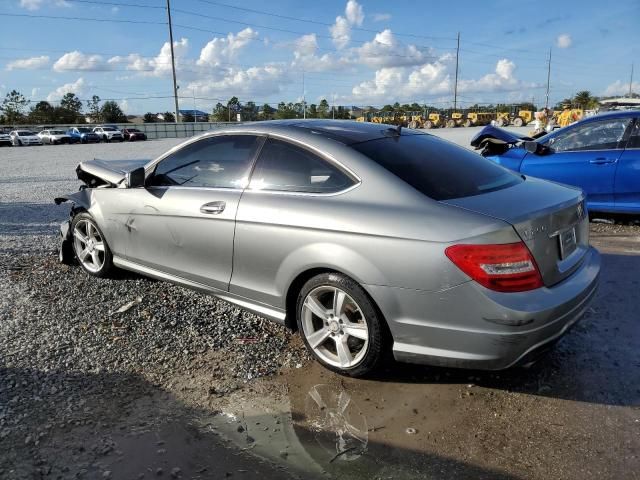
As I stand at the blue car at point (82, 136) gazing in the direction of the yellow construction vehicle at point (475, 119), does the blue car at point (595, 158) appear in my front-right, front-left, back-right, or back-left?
front-right

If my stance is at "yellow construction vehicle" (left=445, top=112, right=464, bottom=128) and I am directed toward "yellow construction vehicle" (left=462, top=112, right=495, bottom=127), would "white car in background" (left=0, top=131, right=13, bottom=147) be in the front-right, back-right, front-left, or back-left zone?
back-right

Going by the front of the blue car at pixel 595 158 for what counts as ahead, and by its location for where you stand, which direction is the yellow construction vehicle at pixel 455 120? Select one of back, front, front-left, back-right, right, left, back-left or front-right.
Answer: right

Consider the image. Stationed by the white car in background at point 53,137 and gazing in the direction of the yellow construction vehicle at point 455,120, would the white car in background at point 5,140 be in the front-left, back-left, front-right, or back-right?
back-right

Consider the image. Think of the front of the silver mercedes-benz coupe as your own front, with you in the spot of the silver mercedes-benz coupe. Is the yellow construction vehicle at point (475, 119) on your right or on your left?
on your right

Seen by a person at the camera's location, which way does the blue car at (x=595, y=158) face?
facing to the left of the viewer

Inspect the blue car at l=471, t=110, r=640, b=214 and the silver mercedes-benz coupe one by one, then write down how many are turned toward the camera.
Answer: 0

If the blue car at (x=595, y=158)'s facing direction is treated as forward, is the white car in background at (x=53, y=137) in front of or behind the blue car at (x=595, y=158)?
in front

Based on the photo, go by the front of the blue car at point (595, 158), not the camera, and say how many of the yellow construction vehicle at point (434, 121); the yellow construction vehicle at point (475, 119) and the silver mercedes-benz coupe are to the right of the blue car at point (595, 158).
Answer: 2

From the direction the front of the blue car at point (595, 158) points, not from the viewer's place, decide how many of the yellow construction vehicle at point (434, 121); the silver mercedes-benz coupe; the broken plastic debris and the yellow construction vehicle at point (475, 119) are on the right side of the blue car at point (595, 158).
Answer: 2

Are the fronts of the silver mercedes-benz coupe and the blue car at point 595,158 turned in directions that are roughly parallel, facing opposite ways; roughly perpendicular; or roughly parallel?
roughly parallel

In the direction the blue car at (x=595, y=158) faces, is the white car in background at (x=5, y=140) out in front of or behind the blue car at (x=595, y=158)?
in front

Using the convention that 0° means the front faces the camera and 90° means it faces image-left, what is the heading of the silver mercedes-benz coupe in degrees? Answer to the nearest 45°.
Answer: approximately 135°

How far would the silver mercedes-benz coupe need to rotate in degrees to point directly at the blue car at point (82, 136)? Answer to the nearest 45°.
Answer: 0° — it already faces it
